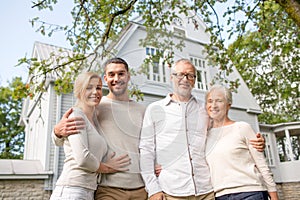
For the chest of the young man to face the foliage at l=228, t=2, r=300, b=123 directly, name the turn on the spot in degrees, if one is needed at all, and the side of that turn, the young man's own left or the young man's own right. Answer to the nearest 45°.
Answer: approximately 135° to the young man's own left

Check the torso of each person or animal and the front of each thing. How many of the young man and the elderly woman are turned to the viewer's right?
0

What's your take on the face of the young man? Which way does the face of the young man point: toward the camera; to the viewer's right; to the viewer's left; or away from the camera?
toward the camera

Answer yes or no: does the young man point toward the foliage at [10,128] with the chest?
no

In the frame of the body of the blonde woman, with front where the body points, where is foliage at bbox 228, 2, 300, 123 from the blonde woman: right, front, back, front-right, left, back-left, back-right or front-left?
left

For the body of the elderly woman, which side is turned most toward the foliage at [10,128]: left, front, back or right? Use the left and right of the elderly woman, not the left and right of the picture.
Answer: right

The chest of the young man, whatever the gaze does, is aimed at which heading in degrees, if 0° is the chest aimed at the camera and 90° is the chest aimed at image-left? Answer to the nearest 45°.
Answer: approximately 0°

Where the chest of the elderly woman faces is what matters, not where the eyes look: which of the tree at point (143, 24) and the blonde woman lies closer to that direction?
the blonde woman

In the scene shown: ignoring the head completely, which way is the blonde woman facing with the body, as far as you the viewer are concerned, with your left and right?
facing the viewer and to the right of the viewer
